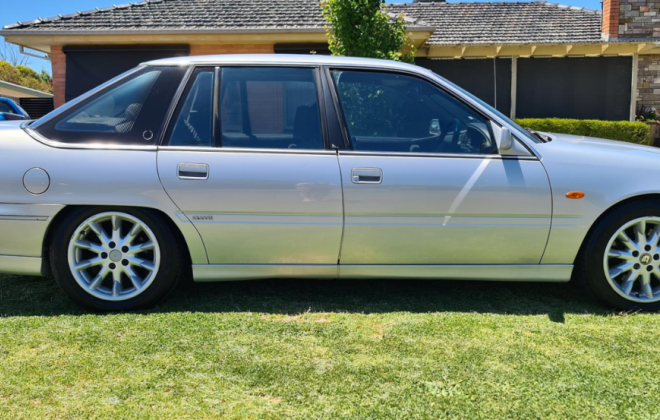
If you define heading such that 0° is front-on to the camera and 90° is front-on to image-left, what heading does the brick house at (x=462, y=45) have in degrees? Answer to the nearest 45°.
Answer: approximately 0°

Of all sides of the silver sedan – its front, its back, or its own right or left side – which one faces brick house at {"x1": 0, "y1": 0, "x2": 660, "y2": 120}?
left

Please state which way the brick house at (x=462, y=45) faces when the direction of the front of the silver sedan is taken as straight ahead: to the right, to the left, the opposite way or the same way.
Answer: to the right

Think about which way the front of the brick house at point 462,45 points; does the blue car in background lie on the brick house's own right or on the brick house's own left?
on the brick house's own right

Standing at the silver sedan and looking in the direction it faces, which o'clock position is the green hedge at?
The green hedge is roughly at 10 o'clock from the silver sedan.

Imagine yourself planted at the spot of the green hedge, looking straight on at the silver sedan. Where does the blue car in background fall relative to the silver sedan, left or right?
right

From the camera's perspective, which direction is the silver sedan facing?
to the viewer's right
